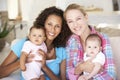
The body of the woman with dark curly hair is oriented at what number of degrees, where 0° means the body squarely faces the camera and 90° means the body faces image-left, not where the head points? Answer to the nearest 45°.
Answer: approximately 0°
